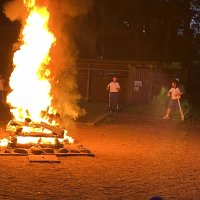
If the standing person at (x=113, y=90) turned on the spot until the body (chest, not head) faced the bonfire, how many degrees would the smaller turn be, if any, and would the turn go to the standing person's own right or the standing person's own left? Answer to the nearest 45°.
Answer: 0° — they already face it

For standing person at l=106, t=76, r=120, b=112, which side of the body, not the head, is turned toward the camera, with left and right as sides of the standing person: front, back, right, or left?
front
